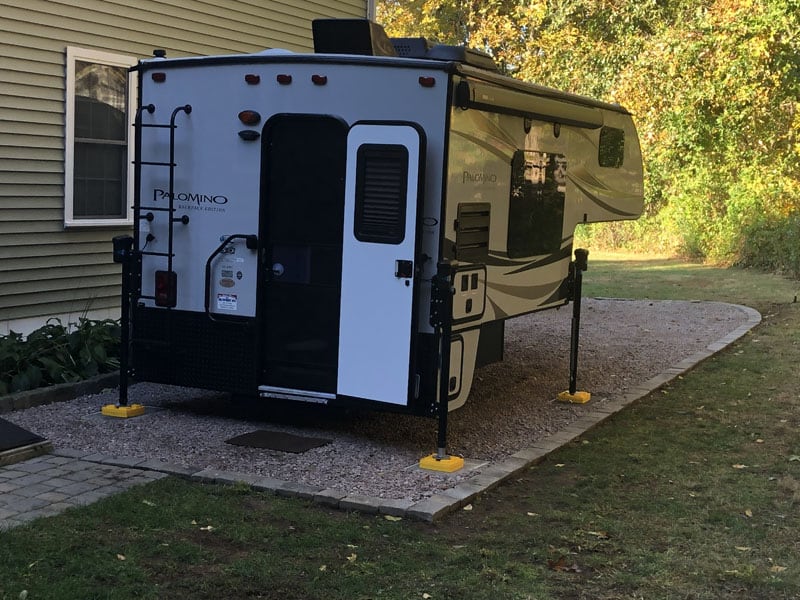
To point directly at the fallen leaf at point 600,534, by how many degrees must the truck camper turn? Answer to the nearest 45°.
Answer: approximately 90° to its right

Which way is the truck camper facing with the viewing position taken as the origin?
facing away from the viewer and to the right of the viewer

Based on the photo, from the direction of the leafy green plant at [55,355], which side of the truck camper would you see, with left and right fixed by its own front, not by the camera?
left

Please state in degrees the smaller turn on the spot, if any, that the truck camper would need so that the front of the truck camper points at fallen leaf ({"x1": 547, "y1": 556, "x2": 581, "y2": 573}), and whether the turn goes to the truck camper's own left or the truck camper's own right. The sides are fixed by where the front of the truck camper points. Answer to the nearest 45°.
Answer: approximately 90° to the truck camper's own right

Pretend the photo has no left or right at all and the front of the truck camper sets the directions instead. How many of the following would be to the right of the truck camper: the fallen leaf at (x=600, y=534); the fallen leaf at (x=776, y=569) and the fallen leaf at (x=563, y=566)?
3

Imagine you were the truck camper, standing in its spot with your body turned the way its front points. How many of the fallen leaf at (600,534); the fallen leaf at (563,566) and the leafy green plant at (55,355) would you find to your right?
2

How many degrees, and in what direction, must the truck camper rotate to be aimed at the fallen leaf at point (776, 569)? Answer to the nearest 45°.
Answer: approximately 90° to its right

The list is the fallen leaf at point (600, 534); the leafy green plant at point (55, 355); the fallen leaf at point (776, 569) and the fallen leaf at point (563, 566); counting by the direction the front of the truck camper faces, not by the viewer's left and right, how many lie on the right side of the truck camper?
3
